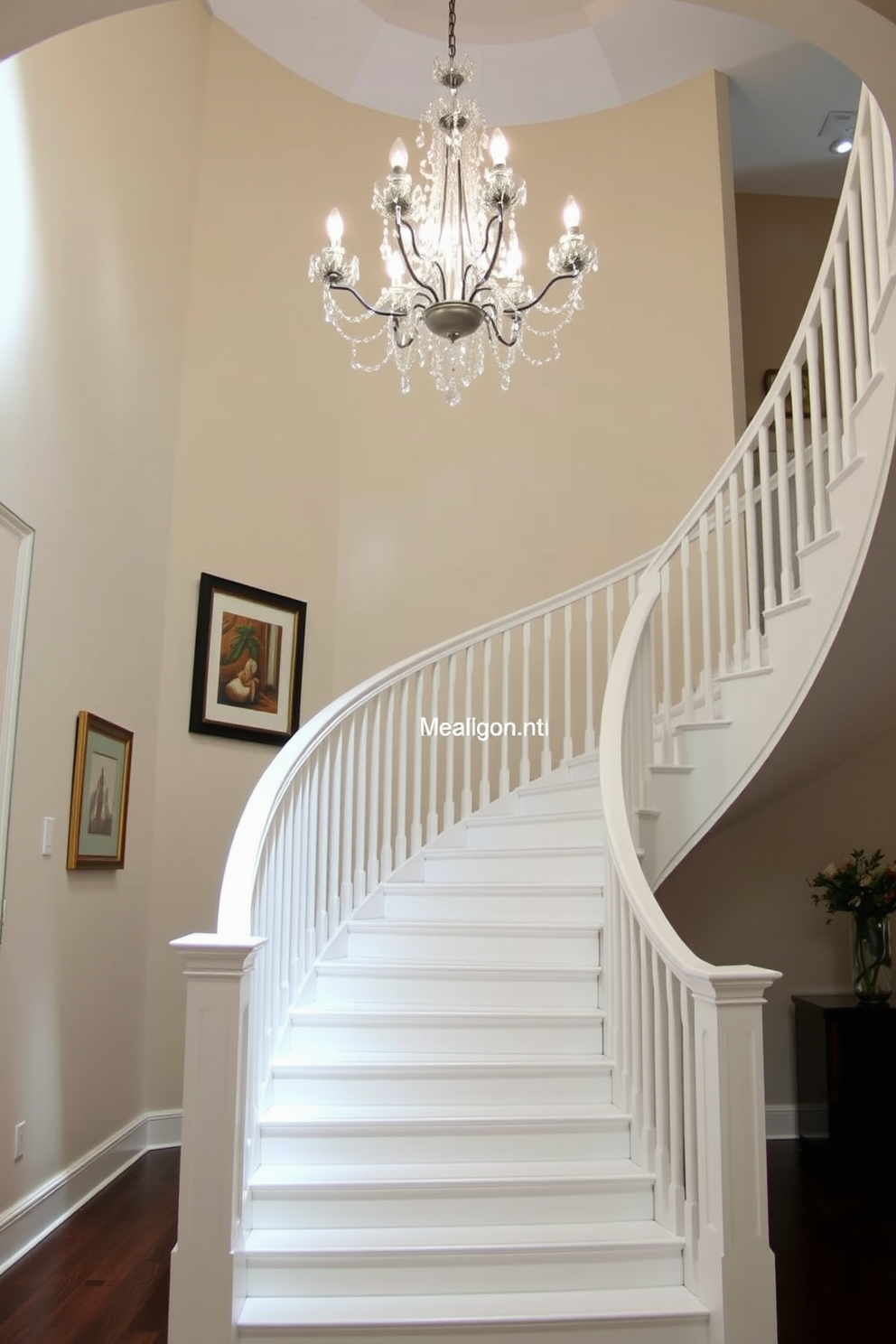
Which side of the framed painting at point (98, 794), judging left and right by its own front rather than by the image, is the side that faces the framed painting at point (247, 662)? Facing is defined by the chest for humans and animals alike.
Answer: left

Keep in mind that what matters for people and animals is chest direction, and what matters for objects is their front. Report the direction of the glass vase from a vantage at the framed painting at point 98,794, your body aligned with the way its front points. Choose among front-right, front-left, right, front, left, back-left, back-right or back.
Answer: front-left

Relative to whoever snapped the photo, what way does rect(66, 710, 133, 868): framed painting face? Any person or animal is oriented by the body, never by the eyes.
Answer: facing the viewer and to the right of the viewer

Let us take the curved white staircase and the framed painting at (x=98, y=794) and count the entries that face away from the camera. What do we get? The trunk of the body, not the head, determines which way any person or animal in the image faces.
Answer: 0

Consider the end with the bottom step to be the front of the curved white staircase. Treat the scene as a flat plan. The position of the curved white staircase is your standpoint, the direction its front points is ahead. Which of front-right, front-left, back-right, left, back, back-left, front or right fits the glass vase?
back-left

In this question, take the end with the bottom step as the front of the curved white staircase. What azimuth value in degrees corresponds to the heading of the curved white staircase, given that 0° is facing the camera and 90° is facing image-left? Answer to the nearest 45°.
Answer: approximately 0°
